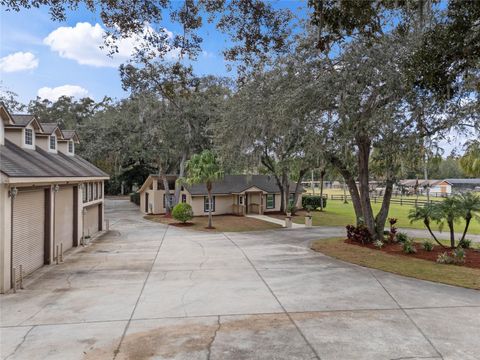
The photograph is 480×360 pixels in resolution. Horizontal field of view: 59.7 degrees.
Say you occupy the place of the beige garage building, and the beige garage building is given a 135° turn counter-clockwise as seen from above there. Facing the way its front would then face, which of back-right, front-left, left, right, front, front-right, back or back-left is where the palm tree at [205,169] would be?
front-right

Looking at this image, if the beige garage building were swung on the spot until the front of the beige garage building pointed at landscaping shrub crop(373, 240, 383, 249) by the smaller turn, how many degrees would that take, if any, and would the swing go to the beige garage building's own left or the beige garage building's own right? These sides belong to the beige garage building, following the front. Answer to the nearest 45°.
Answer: approximately 45° to the beige garage building's own left

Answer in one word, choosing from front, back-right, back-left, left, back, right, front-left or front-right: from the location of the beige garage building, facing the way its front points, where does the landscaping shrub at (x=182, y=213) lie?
left

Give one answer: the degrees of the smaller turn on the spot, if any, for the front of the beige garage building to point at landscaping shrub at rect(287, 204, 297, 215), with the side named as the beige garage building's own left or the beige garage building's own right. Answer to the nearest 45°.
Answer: approximately 90° to the beige garage building's own left

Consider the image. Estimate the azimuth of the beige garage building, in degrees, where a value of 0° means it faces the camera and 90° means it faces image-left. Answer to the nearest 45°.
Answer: approximately 315°

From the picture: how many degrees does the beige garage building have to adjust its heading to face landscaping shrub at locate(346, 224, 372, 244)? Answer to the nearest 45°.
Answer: approximately 45° to its left
